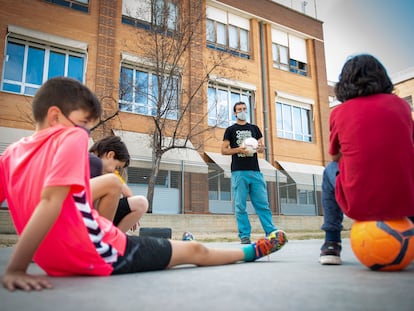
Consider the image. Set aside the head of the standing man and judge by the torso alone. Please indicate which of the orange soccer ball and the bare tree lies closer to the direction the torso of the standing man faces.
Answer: the orange soccer ball

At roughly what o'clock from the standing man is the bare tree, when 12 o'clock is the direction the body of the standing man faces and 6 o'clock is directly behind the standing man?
The bare tree is roughly at 5 o'clock from the standing man.

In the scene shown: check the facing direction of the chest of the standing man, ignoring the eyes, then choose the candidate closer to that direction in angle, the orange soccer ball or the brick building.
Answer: the orange soccer ball

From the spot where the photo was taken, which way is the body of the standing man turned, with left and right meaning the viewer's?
facing the viewer

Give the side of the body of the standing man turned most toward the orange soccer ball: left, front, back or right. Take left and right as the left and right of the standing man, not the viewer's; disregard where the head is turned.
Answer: front

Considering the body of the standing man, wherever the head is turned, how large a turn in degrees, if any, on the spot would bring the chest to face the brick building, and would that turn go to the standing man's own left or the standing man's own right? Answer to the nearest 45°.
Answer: approximately 180°
